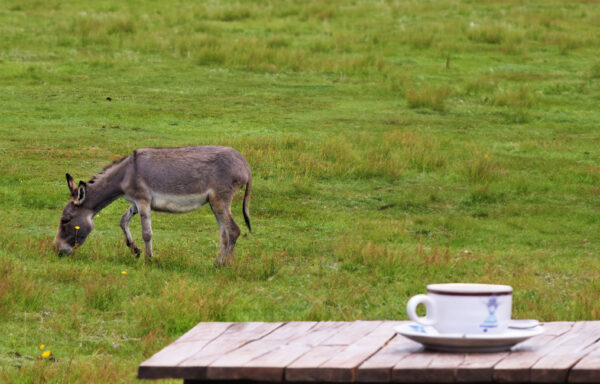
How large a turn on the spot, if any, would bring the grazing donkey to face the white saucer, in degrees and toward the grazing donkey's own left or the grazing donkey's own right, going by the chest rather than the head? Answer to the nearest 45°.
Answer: approximately 90° to the grazing donkey's own left

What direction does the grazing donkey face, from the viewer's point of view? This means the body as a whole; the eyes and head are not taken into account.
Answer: to the viewer's left

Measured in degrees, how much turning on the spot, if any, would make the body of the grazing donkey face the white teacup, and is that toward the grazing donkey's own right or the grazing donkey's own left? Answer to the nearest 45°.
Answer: approximately 90° to the grazing donkey's own left
